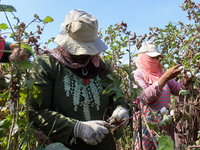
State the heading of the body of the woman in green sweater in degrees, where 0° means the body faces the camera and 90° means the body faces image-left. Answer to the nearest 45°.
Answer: approximately 315°
